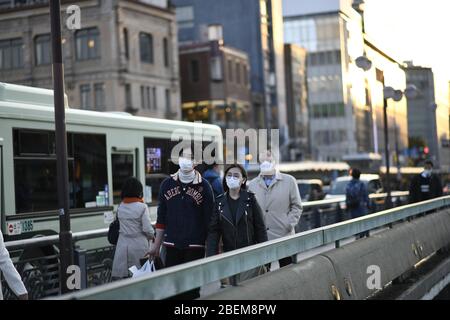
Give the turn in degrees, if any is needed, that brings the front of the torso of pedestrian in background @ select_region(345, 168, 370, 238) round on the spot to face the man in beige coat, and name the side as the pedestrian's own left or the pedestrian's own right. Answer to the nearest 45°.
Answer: approximately 180°

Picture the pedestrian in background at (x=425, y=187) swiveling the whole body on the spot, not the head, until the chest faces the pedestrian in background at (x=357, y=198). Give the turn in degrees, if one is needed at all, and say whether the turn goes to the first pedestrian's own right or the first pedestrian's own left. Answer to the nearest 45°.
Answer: approximately 45° to the first pedestrian's own right

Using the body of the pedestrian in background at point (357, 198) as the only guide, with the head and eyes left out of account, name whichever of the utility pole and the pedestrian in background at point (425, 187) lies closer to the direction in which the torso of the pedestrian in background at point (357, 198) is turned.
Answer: the pedestrian in background

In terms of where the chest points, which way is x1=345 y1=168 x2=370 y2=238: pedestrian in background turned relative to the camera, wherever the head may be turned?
away from the camera

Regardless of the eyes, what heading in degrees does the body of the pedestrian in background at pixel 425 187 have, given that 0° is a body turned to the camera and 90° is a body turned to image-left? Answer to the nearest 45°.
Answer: approximately 0°

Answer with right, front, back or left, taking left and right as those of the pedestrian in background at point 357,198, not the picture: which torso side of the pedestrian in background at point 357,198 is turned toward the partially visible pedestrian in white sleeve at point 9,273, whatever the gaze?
back

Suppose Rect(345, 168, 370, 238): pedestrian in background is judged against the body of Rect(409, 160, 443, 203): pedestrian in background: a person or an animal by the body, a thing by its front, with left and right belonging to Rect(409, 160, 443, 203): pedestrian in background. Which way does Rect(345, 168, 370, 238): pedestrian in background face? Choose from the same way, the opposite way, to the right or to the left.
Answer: the opposite way

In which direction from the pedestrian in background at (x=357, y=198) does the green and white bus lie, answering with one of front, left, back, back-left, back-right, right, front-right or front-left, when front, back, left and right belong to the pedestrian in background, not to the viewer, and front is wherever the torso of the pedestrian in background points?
back-left

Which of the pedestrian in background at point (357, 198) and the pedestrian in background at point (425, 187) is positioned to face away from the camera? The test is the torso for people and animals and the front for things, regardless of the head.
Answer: the pedestrian in background at point (357, 198)
